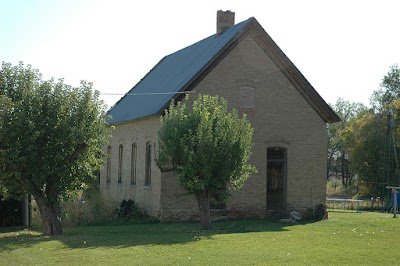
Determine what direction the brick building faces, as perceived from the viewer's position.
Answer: facing the viewer and to the right of the viewer

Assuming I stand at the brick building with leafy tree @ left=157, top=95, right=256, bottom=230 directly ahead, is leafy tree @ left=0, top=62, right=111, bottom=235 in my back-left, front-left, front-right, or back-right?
front-right

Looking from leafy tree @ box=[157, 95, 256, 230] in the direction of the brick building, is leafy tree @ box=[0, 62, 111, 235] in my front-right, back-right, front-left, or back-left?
back-left

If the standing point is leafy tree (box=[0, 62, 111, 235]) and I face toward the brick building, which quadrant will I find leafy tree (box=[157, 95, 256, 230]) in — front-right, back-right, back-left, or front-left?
front-right

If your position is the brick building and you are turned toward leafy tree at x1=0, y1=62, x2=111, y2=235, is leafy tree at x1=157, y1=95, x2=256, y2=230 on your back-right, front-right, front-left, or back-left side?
front-left

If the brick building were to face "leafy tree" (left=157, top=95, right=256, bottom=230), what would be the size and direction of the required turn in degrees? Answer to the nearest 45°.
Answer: approximately 45° to its right

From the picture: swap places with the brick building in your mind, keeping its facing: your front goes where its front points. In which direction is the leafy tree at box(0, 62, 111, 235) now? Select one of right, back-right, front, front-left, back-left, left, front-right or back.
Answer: right
